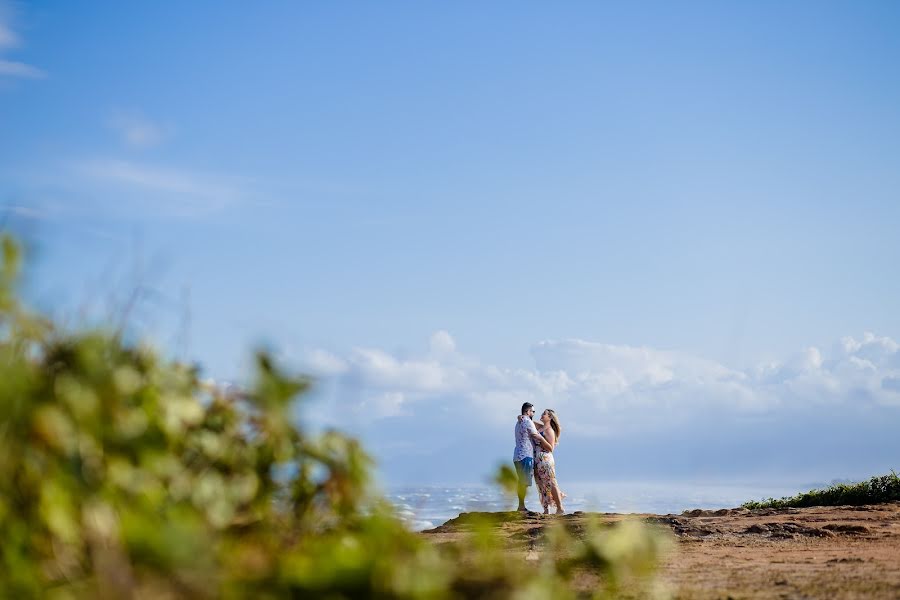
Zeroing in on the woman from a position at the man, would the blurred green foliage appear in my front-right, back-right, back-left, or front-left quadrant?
back-right

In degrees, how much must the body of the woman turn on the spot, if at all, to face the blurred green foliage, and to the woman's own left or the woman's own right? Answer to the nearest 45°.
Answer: approximately 90° to the woman's own left

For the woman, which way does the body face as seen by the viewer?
to the viewer's left
